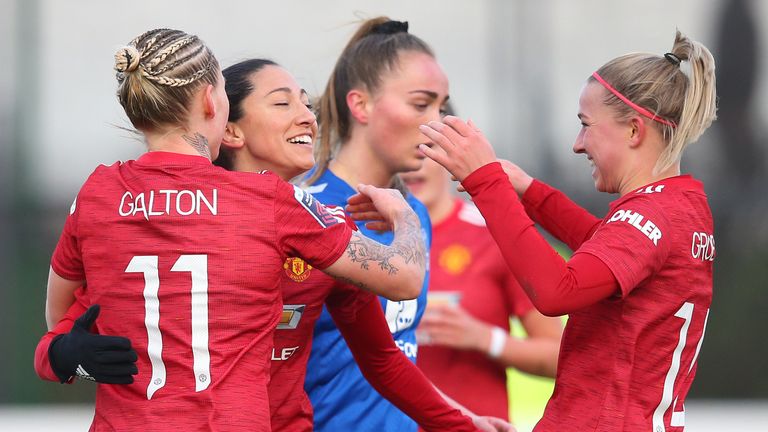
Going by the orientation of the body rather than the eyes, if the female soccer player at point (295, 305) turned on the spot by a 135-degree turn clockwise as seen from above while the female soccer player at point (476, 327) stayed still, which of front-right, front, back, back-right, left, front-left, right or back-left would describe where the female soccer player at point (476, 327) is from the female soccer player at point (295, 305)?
back-right

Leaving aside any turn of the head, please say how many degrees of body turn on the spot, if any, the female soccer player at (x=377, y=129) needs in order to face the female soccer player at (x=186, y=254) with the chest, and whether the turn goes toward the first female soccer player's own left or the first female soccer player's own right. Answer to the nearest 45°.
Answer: approximately 45° to the first female soccer player's own right

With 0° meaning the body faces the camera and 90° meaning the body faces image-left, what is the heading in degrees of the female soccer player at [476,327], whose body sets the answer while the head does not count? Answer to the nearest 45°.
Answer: approximately 45°

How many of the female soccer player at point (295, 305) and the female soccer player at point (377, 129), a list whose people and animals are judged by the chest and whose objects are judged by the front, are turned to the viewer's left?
0

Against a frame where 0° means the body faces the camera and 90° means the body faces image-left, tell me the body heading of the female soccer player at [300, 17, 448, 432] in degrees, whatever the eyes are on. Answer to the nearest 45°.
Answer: approximately 315°
